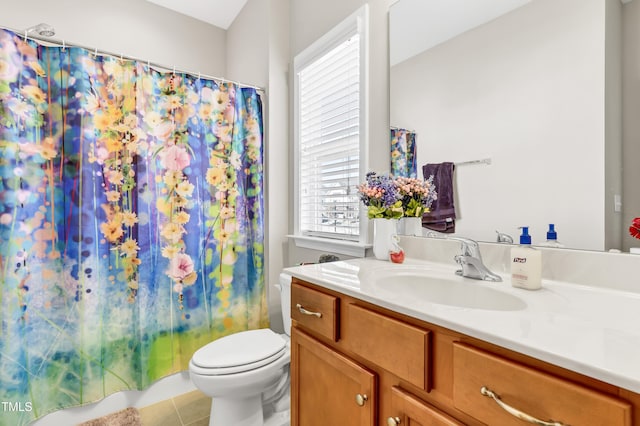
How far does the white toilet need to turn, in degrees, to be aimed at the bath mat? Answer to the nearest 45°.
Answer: approximately 90° to its right

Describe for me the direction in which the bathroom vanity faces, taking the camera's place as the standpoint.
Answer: facing the viewer and to the left of the viewer

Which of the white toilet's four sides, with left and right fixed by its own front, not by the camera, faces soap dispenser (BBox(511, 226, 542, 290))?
left

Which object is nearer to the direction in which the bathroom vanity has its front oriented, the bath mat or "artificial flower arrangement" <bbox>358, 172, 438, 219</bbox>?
the bath mat

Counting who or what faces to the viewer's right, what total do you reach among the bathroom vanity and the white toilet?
0

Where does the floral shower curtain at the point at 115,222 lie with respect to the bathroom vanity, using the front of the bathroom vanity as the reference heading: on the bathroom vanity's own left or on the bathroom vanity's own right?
on the bathroom vanity's own right

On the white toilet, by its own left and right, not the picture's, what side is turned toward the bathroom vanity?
left

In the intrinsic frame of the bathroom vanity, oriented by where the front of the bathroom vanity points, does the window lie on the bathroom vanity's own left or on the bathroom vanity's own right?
on the bathroom vanity's own right

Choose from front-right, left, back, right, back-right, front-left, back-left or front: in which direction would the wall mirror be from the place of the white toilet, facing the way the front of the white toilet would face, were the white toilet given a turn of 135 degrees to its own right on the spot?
back-right

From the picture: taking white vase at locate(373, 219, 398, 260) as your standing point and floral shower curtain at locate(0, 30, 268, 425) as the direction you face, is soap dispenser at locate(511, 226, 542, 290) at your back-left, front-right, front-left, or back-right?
back-left

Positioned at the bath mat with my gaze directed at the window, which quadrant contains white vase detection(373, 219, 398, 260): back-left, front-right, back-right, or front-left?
front-right

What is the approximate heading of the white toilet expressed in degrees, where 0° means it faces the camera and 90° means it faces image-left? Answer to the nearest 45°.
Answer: approximately 45°
